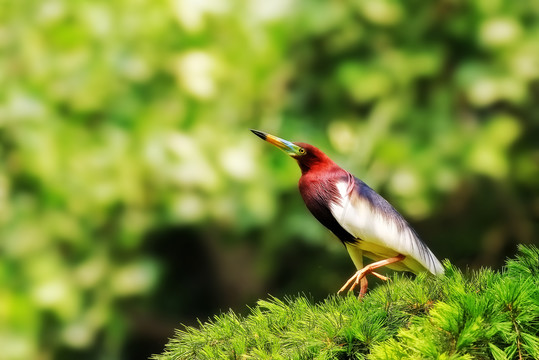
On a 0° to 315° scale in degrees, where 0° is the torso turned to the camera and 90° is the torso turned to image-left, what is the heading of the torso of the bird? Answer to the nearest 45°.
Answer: approximately 90°
